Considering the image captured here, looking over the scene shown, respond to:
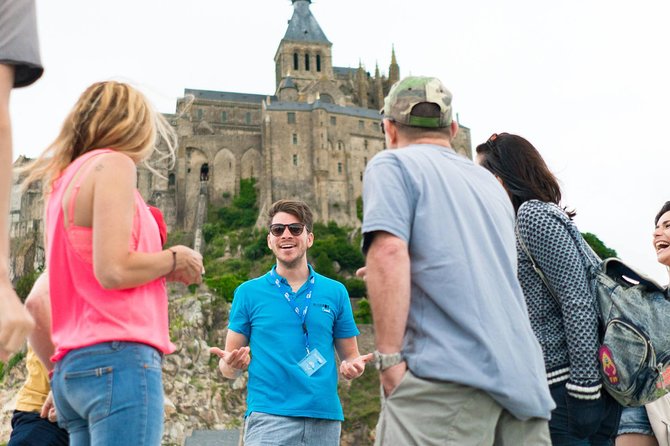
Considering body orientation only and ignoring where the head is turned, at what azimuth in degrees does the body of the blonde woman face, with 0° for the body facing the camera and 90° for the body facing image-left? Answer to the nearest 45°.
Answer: approximately 225°

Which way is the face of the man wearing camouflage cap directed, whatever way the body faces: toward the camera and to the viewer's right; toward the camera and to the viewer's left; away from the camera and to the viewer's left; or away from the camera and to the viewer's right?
away from the camera and to the viewer's left

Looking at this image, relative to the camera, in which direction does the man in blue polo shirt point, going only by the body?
toward the camera

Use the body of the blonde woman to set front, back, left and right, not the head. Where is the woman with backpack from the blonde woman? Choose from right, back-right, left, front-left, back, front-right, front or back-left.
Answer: front-right

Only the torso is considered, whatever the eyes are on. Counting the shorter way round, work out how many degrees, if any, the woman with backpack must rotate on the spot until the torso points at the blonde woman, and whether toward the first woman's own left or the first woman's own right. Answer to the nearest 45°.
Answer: approximately 45° to the first woman's own left

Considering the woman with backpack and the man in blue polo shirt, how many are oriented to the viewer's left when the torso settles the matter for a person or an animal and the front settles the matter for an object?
1

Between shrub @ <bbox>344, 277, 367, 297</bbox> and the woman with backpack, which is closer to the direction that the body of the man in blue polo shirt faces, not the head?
the woman with backpack

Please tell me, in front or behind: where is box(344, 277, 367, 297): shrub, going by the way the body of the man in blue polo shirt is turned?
behind

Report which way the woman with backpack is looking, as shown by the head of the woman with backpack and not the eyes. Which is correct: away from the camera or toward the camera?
away from the camera

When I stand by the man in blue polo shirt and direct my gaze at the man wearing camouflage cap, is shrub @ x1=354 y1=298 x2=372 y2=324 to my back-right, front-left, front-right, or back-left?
back-left

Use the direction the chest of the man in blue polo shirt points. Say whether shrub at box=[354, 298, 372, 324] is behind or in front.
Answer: behind
